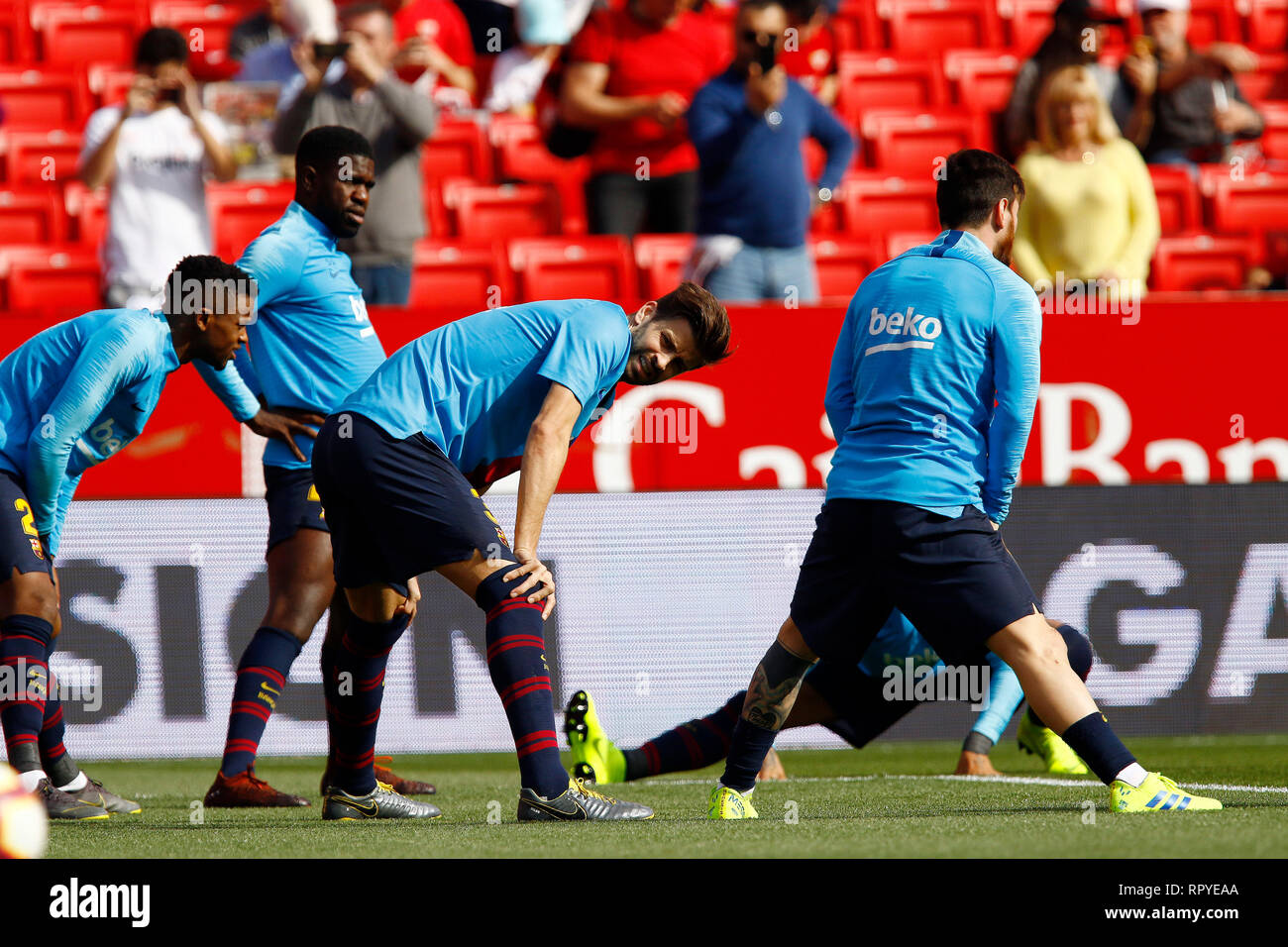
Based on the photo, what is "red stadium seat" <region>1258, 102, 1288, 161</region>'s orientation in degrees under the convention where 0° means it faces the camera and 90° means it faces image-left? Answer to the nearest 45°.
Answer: approximately 0°

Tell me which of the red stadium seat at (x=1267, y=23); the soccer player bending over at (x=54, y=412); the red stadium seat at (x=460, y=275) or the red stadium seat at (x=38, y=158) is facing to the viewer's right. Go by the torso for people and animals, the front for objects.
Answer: the soccer player bending over

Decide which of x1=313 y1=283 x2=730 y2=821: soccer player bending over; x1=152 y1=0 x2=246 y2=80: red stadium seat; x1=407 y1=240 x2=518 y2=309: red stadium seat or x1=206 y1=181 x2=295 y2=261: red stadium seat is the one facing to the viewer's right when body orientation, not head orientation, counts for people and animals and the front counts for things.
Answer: the soccer player bending over

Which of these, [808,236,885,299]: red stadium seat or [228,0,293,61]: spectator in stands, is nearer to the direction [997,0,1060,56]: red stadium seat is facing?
the red stadium seat

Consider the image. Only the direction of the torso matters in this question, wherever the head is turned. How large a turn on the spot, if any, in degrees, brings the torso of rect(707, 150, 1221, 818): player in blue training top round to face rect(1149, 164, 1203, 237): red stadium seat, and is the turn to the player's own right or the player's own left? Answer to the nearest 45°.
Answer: approximately 45° to the player's own left

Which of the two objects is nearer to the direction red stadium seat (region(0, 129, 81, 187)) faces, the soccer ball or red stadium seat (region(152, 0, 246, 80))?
the soccer ball

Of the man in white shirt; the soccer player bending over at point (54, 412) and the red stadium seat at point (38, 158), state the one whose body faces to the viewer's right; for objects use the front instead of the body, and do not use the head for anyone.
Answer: the soccer player bending over

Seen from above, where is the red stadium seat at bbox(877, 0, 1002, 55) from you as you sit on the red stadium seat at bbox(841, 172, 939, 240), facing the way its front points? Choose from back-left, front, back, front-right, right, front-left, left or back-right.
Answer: back
